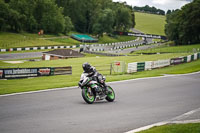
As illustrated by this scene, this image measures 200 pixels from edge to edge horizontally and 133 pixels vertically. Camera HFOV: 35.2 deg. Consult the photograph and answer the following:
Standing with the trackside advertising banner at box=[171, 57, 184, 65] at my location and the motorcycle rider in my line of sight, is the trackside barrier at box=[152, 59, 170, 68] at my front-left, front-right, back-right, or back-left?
front-right

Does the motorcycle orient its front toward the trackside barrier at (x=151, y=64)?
no

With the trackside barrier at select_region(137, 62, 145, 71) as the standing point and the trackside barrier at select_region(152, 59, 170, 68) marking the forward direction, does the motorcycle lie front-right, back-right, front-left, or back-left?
back-right

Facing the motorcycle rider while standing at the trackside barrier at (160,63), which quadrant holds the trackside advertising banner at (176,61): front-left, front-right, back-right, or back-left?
back-left

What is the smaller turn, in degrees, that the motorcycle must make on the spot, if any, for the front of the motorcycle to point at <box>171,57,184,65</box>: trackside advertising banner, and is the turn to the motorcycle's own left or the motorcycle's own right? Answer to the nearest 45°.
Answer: approximately 135° to the motorcycle's own right

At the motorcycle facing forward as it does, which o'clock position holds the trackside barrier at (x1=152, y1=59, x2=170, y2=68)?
The trackside barrier is roughly at 5 o'clock from the motorcycle.

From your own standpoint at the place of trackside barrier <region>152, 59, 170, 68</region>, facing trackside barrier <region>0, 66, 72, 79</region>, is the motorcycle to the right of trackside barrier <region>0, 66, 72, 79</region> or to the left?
left

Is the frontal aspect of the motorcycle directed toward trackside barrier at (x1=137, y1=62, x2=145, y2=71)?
no

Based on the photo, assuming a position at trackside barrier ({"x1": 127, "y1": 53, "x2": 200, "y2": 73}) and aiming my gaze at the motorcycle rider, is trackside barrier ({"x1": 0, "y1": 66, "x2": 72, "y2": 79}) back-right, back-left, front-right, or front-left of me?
front-right

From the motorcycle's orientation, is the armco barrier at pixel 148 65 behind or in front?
behind

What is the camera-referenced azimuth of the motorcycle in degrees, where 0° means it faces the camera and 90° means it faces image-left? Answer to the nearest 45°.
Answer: approximately 45°

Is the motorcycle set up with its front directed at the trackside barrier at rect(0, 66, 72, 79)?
no

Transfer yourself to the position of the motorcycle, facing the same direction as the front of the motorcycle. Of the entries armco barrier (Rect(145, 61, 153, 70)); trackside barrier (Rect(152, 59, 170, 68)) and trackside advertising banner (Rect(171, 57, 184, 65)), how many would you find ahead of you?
0
